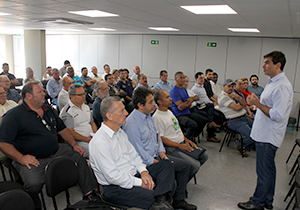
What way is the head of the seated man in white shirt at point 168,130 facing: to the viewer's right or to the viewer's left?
to the viewer's right

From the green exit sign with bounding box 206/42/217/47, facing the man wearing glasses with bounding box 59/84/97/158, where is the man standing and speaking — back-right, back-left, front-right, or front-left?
front-left

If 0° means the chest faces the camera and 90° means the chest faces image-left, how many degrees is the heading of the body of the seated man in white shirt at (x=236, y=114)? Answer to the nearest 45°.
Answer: approximately 315°

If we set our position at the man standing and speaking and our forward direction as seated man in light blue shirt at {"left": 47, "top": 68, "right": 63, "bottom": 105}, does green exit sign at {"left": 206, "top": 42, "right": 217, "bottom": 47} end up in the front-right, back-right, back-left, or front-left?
front-right

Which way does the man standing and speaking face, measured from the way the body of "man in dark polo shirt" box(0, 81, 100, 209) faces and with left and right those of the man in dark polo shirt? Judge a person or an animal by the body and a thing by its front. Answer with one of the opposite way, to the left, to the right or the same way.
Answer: the opposite way

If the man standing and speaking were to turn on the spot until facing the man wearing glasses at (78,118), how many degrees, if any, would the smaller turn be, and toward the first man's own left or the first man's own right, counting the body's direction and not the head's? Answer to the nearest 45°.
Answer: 0° — they already face them

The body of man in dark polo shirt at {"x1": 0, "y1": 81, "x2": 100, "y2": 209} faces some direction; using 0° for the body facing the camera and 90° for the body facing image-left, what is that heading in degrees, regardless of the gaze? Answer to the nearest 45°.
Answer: approximately 315°

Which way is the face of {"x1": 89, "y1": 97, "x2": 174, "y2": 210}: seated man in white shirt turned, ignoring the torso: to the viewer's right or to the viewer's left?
to the viewer's right

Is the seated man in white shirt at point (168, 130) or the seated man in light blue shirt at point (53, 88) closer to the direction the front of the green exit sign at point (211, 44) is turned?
the seated man in white shirt

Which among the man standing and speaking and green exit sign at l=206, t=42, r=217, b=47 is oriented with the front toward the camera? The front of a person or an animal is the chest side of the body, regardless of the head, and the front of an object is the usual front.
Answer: the green exit sign

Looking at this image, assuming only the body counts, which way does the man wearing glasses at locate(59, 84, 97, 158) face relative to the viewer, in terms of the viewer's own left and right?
facing the viewer and to the right of the viewer

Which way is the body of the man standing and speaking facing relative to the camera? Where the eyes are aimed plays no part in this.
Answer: to the viewer's left

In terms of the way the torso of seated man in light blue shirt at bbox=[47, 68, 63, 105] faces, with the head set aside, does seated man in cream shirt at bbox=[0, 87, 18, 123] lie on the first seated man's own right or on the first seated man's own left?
on the first seated man's own right

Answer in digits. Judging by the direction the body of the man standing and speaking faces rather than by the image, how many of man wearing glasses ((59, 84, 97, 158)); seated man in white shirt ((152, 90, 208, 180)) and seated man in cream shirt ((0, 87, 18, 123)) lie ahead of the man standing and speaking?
3

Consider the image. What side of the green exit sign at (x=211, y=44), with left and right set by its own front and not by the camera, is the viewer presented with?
front

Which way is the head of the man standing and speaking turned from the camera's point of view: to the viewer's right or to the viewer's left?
to the viewer's left
